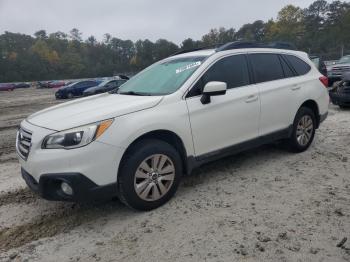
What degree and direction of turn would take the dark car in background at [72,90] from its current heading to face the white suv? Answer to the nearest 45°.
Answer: approximately 45° to its left

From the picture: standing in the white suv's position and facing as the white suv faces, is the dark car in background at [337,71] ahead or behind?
behind

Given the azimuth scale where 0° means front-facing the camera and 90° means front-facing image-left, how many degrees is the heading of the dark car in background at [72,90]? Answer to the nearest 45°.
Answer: approximately 45°

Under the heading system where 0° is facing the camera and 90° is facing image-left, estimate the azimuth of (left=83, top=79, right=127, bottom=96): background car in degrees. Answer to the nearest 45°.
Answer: approximately 45°

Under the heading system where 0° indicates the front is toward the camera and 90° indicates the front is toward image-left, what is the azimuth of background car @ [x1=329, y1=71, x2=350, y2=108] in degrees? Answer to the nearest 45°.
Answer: approximately 45°

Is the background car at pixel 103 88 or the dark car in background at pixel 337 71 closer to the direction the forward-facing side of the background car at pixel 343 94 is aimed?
the background car

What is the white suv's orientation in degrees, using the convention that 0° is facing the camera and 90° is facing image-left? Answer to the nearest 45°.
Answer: approximately 45°

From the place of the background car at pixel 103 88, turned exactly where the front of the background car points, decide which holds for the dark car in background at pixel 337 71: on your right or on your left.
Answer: on your left
